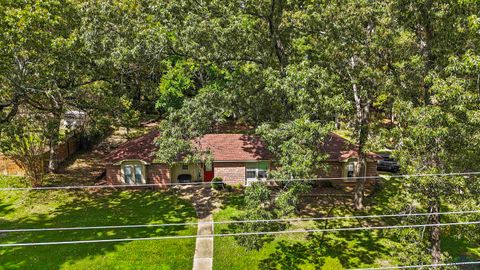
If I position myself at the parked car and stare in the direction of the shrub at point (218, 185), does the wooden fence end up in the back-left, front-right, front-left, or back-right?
front-right

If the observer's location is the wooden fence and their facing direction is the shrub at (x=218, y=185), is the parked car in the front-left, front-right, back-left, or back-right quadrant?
front-left

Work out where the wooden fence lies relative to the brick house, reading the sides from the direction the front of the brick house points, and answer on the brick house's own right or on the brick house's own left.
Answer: on the brick house's own right

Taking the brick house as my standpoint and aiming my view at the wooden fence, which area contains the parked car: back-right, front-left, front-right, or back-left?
back-right

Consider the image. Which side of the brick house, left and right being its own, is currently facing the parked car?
left

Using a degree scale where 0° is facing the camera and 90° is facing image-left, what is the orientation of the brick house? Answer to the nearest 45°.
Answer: approximately 0°
